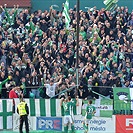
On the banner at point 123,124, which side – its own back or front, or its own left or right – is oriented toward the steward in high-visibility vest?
right

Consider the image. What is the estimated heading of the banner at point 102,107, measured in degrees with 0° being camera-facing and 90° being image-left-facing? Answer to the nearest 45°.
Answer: approximately 0°

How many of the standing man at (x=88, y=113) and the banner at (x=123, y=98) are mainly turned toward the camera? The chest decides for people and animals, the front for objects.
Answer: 1

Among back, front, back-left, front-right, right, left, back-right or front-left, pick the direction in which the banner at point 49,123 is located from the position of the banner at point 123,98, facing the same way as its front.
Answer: right

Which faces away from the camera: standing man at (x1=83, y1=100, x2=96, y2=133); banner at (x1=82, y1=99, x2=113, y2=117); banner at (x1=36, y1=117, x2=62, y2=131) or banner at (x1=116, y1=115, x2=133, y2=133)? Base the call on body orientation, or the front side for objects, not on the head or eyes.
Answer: the standing man

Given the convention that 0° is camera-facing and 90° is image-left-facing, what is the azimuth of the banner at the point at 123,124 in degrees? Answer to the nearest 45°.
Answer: approximately 0°

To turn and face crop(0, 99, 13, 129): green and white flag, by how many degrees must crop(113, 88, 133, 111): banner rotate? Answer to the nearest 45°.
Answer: approximately 90° to its right

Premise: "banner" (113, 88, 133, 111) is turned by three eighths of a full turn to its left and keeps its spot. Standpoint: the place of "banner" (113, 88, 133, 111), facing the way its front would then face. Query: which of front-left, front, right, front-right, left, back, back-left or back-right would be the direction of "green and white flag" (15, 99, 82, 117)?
back-left
